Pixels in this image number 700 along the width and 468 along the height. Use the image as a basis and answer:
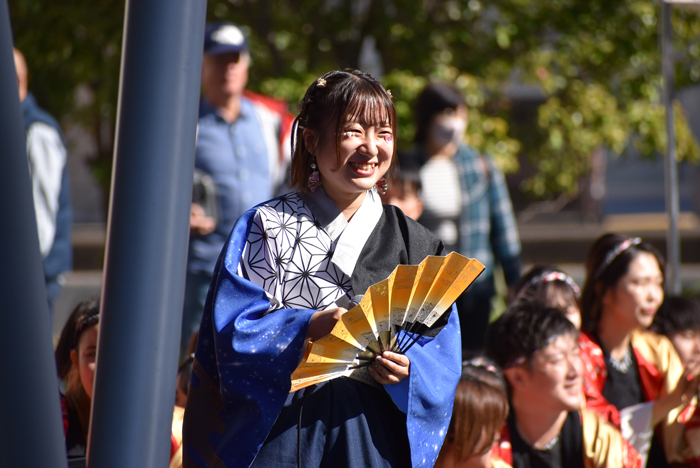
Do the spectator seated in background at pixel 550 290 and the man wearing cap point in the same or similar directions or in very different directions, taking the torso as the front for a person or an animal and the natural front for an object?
same or similar directions

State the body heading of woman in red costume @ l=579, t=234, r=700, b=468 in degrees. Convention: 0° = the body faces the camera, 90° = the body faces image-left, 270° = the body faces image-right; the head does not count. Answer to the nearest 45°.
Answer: approximately 315°

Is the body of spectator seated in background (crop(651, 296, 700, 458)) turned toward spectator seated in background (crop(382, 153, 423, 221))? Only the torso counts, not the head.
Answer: no

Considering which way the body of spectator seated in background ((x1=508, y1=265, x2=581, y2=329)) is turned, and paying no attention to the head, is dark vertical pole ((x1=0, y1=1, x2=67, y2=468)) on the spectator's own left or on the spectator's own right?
on the spectator's own right

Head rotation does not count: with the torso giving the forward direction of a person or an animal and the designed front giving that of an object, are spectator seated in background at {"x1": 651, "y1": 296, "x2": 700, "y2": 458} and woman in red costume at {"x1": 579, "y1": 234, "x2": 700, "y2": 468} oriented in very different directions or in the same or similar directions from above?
same or similar directions

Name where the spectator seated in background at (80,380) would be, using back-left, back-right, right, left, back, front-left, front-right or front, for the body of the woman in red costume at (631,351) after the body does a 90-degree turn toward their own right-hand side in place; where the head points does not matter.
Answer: front

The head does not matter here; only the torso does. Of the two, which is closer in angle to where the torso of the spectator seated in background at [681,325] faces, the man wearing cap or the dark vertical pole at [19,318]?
the dark vertical pole

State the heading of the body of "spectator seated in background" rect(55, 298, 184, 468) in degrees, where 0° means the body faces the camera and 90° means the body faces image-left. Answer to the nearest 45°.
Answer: approximately 315°

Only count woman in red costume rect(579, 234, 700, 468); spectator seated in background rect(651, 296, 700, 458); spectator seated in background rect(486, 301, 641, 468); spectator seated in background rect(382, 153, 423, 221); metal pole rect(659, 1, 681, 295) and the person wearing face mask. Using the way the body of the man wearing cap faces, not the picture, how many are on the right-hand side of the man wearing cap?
0

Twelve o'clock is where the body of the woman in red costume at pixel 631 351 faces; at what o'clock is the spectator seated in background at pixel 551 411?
The spectator seated in background is roughly at 2 o'clock from the woman in red costume.

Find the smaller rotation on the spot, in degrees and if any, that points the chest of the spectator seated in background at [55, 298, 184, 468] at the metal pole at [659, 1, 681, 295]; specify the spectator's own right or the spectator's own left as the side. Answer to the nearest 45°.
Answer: approximately 90° to the spectator's own left

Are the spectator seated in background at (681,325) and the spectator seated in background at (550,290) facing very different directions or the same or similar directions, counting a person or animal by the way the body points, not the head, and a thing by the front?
same or similar directions

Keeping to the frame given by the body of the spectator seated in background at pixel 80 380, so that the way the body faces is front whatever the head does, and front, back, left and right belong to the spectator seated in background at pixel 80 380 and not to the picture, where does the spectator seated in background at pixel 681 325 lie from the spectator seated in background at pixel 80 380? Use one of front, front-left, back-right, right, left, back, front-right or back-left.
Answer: front-left

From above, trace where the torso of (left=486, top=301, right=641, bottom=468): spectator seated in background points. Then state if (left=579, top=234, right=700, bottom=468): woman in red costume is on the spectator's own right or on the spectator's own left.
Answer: on the spectator's own left

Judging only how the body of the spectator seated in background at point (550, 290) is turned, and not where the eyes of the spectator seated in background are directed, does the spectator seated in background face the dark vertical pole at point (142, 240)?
no

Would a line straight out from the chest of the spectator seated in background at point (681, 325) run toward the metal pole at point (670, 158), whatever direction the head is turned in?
no

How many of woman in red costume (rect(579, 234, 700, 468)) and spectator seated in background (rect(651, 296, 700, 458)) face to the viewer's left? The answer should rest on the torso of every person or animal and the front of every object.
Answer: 0

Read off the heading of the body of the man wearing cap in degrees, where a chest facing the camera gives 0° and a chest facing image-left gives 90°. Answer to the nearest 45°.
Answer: approximately 0°
